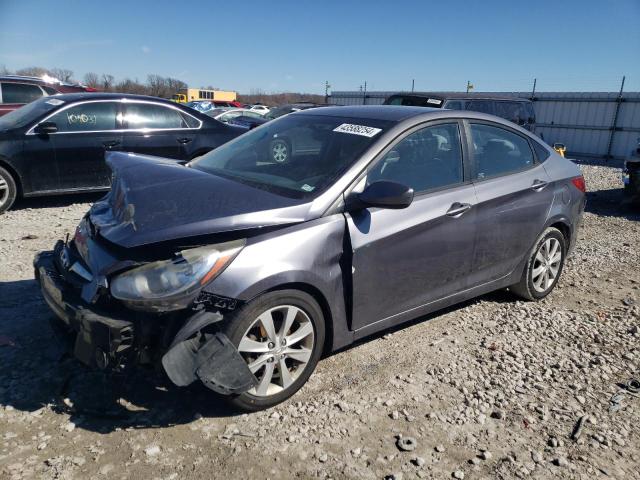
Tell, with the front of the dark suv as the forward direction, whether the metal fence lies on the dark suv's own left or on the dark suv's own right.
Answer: on the dark suv's own right

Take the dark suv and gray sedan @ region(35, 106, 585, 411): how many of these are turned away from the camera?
0

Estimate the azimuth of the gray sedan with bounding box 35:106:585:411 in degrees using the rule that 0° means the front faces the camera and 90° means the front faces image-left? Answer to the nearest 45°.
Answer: approximately 45°

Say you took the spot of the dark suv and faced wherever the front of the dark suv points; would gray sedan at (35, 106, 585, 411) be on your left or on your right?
on your left

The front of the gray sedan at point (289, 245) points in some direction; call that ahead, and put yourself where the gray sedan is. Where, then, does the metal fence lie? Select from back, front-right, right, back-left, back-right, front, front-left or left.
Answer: back

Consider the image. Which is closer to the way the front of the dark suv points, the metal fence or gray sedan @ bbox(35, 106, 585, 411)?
the gray sedan

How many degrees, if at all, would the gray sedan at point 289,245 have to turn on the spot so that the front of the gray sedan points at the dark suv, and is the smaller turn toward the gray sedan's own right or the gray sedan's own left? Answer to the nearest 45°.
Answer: approximately 180°

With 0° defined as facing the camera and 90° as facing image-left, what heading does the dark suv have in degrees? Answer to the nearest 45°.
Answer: approximately 90°
